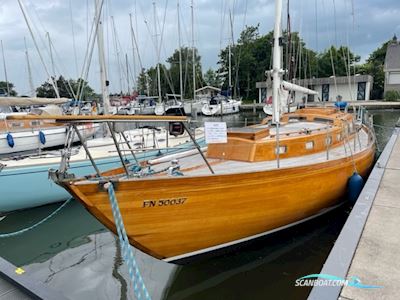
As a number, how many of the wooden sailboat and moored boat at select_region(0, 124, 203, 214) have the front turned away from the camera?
0

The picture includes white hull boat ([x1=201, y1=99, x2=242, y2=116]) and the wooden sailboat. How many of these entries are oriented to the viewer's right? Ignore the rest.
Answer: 0

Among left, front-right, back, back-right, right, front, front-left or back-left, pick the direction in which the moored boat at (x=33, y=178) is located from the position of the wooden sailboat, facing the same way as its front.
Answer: right

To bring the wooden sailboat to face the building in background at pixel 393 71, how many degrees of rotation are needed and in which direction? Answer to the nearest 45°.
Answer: approximately 180°

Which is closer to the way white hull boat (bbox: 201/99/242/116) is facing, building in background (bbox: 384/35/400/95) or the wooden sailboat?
the wooden sailboat

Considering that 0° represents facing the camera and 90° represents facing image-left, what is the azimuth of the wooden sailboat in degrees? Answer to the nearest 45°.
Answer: approximately 45°
